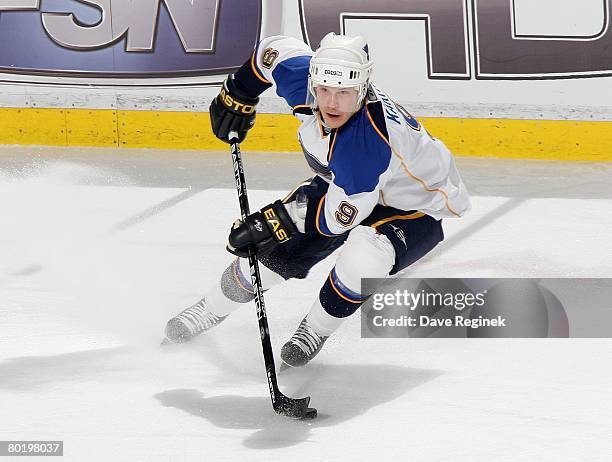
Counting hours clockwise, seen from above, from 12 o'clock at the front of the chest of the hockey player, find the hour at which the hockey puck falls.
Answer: The hockey puck is roughly at 11 o'clock from the hockey player.

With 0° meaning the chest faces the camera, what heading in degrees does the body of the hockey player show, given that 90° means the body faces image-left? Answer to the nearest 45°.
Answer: approximately 45°

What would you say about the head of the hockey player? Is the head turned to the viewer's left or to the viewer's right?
to the viewer's left
